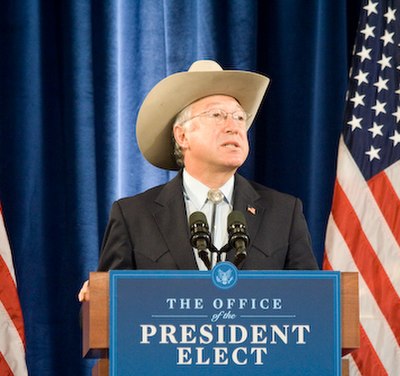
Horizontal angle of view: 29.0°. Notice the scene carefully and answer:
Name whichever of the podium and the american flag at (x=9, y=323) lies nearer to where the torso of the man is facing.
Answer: the podium

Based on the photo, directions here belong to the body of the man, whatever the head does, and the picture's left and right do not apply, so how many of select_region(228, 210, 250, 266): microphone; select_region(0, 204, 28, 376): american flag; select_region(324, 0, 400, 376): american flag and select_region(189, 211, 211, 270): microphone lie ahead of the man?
2

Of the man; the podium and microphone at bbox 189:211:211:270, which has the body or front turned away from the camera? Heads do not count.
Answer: the microphone

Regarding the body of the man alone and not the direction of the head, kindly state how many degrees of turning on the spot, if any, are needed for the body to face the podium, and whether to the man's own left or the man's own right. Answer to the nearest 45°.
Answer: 0° — they already face it

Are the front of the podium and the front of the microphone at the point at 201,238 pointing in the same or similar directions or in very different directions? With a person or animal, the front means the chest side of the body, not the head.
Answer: very different directions

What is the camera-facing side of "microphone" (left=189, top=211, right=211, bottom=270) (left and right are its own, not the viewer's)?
back

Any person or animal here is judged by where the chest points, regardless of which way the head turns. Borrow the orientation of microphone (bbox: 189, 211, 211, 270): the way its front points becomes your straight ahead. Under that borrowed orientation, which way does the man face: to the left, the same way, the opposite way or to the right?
the opposite way
